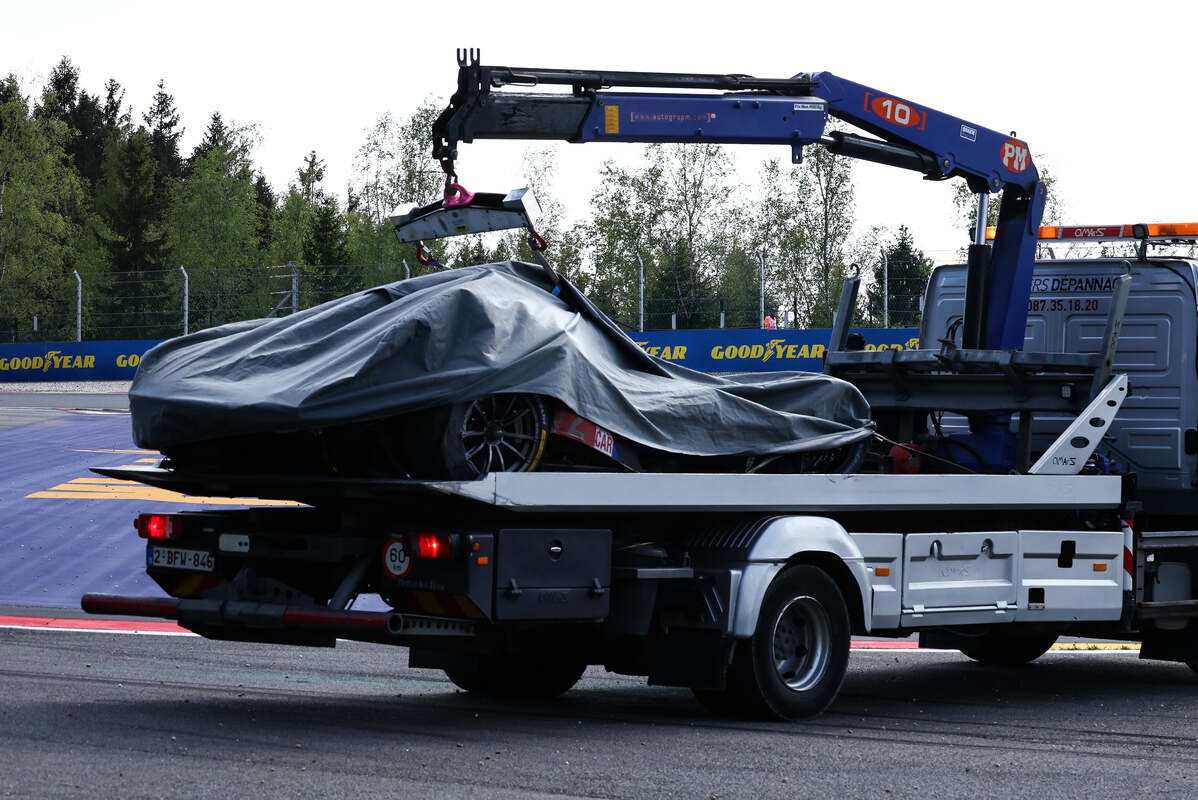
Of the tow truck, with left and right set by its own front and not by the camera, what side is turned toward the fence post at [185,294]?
left

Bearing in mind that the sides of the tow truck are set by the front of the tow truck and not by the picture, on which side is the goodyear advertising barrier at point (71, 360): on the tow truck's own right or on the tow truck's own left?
on the tow truck's own left

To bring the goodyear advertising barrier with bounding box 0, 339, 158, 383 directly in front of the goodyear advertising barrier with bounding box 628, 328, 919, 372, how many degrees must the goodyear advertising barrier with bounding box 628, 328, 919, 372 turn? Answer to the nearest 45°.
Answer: approximately 90° to its right

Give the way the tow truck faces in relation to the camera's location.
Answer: facing away from the viewer and to the right of the viewer

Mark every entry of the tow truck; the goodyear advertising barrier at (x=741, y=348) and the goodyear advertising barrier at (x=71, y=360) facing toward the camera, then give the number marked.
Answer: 2

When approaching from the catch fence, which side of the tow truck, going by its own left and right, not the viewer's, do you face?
left

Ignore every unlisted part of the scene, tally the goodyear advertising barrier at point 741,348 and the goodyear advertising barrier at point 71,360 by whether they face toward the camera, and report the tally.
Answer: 2

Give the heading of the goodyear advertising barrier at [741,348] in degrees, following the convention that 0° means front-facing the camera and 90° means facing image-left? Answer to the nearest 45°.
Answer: approximately 0°

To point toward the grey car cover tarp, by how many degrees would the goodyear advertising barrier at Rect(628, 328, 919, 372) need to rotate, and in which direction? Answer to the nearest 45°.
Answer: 0° — it already faces it

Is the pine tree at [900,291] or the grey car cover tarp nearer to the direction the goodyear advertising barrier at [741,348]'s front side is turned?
the grey car cover tarp
